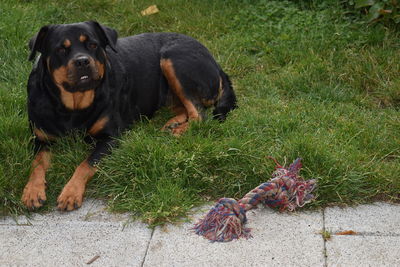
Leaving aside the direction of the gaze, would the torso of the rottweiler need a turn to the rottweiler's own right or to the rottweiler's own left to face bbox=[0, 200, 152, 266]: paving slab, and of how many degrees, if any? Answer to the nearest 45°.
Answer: approximately 45° to the rottweiler's own left

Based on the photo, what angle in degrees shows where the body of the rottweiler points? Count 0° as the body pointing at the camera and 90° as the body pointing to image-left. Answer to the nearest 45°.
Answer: approximately 45°

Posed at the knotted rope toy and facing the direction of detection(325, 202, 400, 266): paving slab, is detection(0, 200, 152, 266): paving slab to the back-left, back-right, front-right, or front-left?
back-right

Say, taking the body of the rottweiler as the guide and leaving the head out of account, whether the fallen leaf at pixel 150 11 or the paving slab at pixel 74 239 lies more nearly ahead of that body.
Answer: the paving slab

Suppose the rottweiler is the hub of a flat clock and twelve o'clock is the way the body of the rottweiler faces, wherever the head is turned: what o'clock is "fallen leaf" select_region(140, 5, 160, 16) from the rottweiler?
The fallen leaf is roughly at 5 o'clock from the rottweiler.

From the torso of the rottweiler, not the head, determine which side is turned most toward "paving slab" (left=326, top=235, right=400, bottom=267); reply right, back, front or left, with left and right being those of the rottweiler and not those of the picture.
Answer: left

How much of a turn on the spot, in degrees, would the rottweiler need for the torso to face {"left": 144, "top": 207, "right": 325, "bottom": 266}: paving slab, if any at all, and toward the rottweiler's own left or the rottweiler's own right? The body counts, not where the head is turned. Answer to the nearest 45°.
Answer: approximately 90° to the rottweiler's own left
